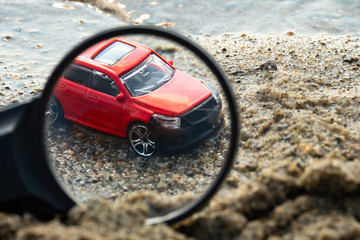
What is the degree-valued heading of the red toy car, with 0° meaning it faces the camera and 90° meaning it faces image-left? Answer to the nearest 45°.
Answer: approximately 315°
